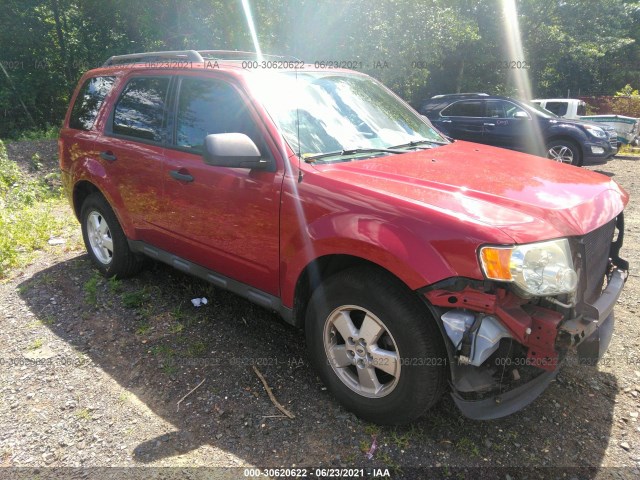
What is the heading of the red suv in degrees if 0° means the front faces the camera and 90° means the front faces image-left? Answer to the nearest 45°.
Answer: approximately 315°

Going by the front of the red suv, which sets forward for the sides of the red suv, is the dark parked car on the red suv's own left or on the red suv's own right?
on the red suv's own left
